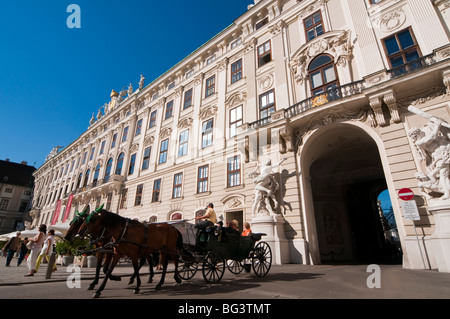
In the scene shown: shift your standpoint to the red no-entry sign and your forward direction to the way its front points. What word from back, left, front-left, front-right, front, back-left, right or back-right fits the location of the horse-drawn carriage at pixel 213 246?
front-right

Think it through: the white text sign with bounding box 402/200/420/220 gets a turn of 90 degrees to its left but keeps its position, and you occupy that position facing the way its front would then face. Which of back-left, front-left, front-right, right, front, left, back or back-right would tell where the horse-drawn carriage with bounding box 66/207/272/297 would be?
back-right

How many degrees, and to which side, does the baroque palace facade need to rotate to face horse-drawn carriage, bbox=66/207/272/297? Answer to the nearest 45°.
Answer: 0° — it already faces it

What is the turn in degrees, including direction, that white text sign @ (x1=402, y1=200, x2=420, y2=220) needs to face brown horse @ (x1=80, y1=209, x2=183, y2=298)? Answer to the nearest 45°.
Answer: approximately 45° to its right

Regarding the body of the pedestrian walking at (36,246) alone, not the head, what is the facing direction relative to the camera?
to the viewer's left

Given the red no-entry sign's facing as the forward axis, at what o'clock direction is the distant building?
The distant building is roughly at 3 o'clock from the red no-entry sign.

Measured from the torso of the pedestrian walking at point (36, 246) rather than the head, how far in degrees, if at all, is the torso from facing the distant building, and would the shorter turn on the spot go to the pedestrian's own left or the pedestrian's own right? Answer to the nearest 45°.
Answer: approximately 90° to the pedestrian's own right

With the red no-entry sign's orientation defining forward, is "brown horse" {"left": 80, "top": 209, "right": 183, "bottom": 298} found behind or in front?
in front
